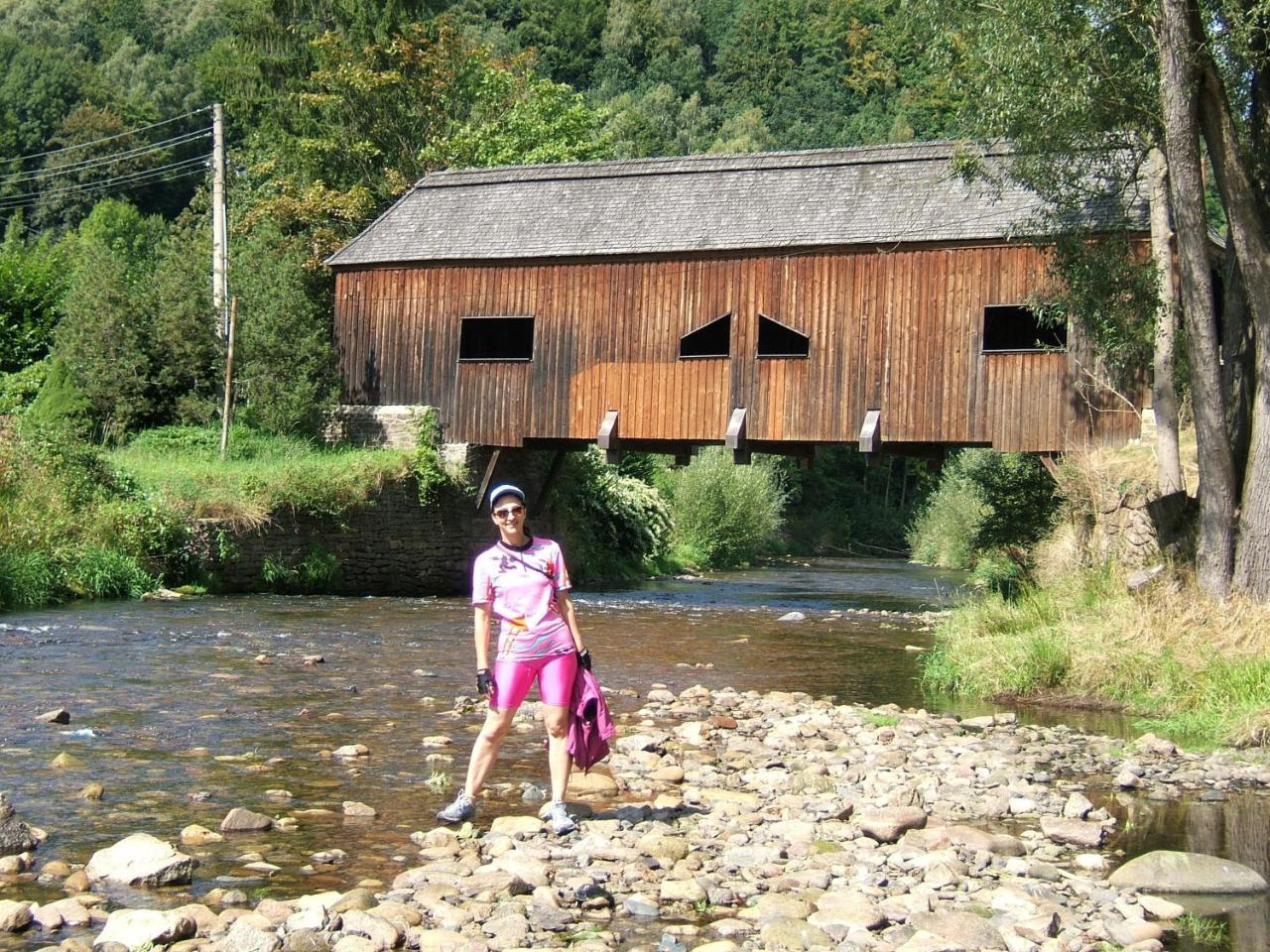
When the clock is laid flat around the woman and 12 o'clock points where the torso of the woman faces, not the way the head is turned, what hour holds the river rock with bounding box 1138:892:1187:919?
The river rock is roughly at 10 o'clock from the woman.

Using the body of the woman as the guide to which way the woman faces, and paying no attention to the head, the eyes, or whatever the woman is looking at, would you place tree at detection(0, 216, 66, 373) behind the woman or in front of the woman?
behind

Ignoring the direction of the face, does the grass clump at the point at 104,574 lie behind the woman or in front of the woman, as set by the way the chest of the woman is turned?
behind

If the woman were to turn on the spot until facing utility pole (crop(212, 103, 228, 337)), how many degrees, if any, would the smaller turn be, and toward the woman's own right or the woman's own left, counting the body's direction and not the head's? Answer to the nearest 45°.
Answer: approximately 180°

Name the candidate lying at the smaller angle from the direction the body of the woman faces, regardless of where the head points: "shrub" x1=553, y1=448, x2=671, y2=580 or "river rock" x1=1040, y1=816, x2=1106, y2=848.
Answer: the river rock

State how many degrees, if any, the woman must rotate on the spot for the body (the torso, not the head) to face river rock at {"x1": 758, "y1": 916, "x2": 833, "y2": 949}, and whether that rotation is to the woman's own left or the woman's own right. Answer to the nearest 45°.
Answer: approximately 45° to the woman's own left

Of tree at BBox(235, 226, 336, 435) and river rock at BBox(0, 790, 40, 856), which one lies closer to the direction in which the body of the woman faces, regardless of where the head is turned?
the river rock

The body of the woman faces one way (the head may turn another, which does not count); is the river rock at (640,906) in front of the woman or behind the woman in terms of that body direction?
in front

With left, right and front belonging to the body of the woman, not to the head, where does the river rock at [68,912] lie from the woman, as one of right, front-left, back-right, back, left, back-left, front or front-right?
front-right

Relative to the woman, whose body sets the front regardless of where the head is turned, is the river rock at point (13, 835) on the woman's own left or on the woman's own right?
on the woman's own right

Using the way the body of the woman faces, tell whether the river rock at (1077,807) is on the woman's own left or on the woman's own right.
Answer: on the woman's own left

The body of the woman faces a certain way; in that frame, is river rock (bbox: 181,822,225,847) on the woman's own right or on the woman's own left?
on the woman's own right

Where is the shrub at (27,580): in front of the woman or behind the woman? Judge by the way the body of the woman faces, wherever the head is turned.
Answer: behind

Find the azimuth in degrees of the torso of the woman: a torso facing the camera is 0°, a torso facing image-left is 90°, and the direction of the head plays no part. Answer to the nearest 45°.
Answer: approximately 0°
